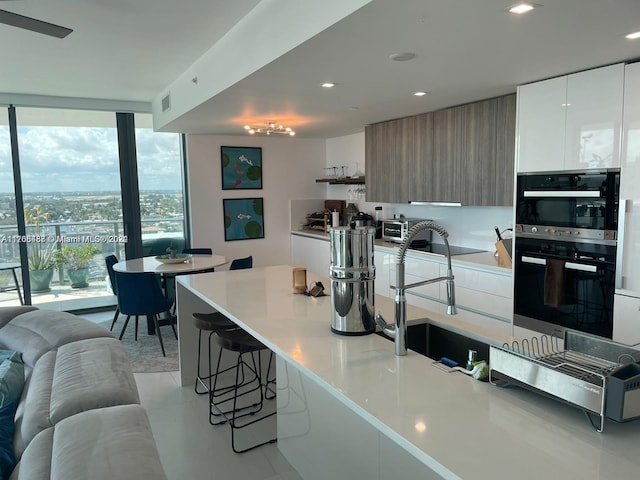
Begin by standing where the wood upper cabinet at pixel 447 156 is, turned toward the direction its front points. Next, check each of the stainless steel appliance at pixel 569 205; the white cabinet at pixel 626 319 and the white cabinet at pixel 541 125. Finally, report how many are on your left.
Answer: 3

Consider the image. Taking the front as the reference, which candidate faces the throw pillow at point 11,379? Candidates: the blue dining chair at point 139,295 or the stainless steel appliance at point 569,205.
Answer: the stainless steel appliance

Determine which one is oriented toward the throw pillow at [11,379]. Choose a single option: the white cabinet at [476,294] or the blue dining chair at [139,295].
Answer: the white cabinet

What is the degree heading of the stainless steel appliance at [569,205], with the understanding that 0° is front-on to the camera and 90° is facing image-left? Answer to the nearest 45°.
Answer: approximately 45°
